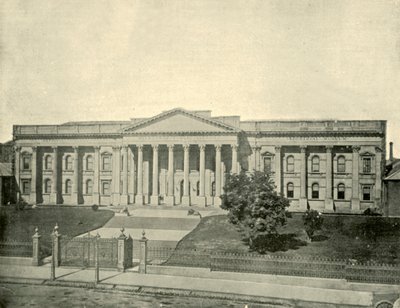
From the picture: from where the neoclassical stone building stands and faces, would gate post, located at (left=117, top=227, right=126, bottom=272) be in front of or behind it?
in front

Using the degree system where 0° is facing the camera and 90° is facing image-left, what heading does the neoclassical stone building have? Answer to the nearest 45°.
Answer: approximately 0°

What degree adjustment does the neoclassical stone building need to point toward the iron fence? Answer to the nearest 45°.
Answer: approximately 45° to its right

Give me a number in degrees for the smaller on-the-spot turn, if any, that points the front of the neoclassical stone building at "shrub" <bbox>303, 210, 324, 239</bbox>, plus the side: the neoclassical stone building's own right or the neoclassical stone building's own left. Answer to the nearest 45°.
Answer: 0° — it already faces it

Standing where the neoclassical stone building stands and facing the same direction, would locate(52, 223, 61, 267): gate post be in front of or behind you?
in front

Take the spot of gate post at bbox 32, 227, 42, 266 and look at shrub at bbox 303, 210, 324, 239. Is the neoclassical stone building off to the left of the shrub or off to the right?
left

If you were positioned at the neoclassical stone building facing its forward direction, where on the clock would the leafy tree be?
The leafy tree is roughly at 12 o'clock from the neoclassical stone building.
